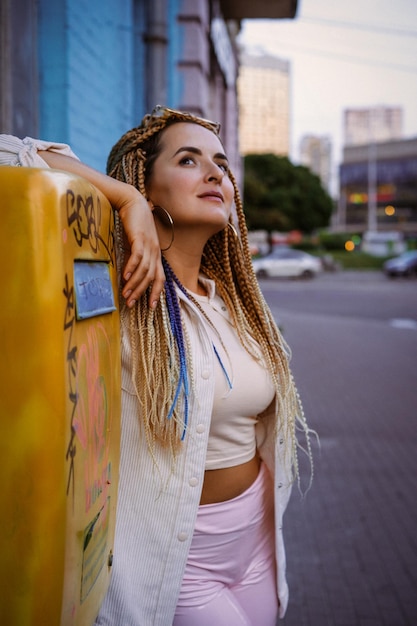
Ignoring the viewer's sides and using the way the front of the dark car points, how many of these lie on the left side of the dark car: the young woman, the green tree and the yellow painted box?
2

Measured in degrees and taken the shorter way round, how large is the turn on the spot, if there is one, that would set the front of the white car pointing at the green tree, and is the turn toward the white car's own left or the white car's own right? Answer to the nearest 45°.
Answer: approximately 90° to the white car's own right

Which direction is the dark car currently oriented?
to the viewer's left

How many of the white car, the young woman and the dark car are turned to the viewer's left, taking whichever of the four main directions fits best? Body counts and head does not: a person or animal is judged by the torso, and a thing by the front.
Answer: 2

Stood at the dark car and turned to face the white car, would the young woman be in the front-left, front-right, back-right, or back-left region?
front-left

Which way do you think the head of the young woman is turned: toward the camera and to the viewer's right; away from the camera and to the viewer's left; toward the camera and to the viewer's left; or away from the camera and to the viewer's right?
toward the camera and to the viewer's right

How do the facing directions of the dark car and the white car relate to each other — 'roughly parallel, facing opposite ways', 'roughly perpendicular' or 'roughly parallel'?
roughly parallel

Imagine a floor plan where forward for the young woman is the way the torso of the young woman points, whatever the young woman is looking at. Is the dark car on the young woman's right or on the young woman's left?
on the young woman's left

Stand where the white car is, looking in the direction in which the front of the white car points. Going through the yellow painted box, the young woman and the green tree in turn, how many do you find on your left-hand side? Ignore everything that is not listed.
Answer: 2

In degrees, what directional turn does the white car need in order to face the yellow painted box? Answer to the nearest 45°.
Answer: approximately 90° to its left

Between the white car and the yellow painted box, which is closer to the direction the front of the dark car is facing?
the white car

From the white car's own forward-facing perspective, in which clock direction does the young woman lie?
The young woman is roughly at 9 o'clock from the white car.

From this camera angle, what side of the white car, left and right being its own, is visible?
left

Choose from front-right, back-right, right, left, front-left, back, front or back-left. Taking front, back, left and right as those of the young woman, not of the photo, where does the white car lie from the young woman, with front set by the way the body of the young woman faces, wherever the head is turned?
back-left

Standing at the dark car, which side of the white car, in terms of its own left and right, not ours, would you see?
back
